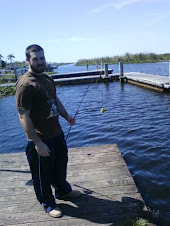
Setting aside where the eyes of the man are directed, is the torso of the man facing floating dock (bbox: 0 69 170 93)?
no

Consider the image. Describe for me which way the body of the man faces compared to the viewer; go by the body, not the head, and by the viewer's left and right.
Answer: facing the viewer and to the right of the viewer

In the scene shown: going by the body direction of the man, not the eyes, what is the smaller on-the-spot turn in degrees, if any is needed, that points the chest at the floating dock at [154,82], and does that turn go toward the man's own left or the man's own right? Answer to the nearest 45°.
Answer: approximately 90° to the man's own left
